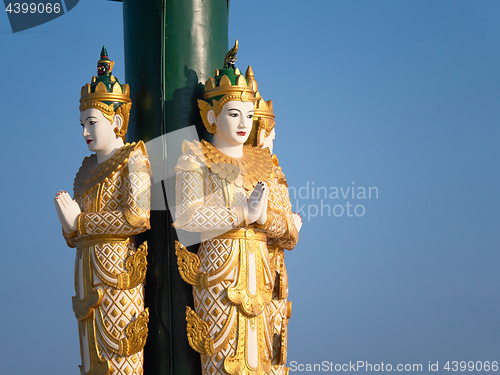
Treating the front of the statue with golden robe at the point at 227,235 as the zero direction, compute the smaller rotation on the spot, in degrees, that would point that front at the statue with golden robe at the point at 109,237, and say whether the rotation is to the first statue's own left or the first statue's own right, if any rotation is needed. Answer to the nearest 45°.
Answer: approximately 135° to the first statue's own right

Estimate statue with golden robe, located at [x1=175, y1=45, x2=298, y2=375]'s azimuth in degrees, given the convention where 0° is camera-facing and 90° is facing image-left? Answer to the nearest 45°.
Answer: approximately 315°

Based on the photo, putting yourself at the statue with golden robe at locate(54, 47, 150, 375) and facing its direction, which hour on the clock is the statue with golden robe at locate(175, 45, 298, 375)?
the statue with golden robe at locate(175, 45, 298, 375) is roughly at 8 o'clock from the statue with golden robe at locate(54, 47, 150, 375).

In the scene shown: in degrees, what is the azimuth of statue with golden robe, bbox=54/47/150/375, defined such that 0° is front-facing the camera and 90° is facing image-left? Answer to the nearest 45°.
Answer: approximately 45°

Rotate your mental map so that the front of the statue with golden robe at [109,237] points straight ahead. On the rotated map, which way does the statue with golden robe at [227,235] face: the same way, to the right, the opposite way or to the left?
to the left
